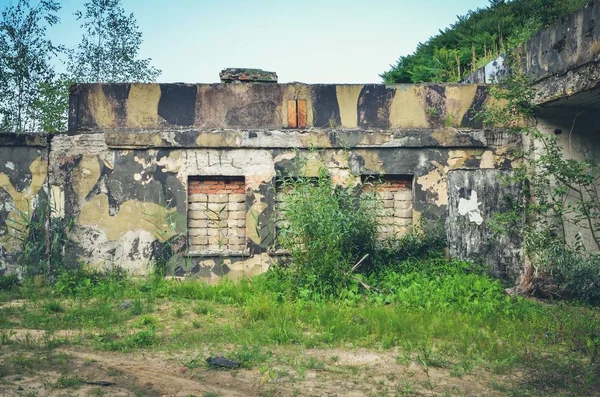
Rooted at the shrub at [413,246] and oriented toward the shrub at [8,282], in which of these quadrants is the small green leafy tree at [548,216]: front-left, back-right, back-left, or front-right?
back-left

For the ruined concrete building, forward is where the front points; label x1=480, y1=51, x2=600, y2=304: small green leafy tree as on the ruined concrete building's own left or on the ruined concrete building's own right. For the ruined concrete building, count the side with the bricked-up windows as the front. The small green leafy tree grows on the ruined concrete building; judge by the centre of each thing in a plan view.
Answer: on the ruined concrete building's own left

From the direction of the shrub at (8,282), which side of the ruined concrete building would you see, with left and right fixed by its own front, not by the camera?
right

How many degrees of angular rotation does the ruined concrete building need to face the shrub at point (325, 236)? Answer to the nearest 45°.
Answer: approximately 45° to its left

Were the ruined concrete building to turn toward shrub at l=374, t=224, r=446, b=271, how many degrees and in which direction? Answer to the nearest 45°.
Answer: approximately 90° to its left

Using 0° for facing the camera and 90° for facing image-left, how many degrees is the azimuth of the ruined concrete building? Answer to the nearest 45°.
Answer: approximately 0°

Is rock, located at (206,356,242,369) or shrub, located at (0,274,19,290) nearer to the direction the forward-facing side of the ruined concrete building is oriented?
the rock

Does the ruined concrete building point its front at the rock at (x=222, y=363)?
yes
